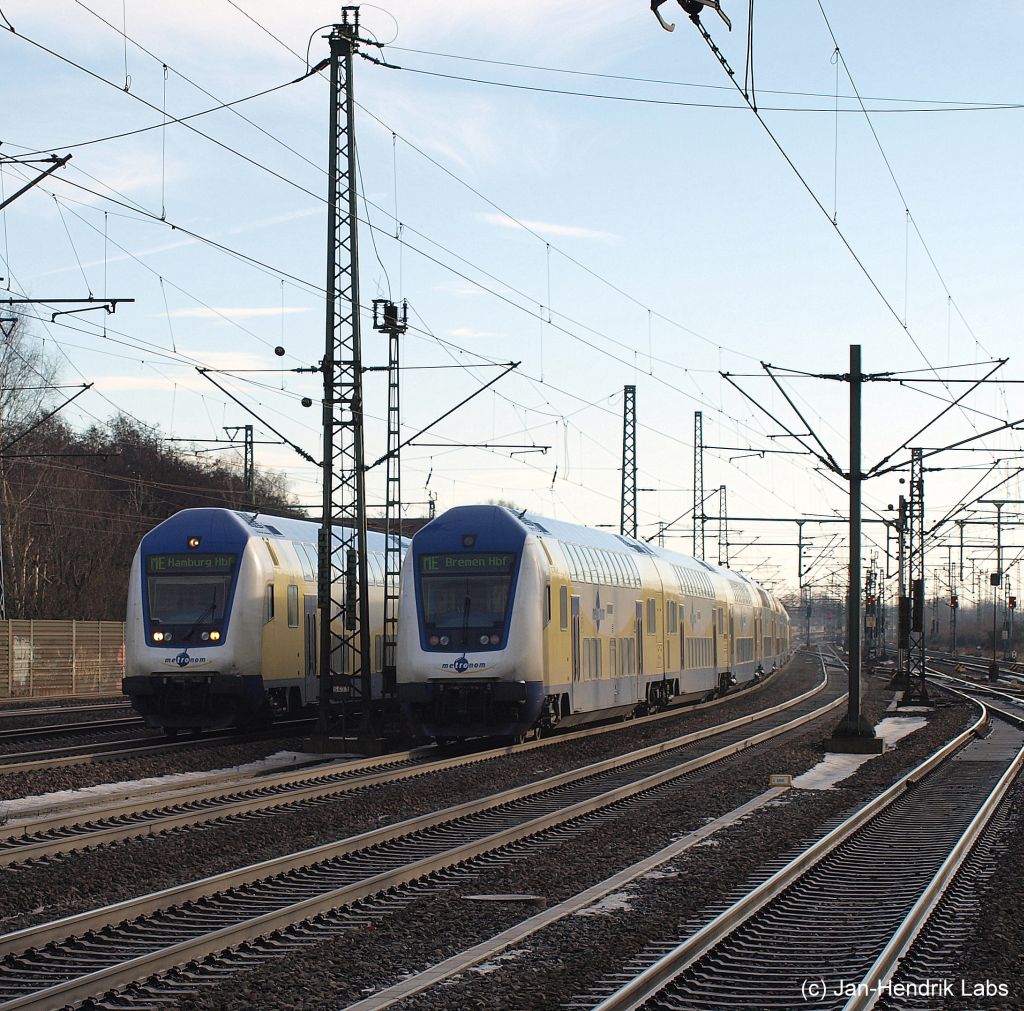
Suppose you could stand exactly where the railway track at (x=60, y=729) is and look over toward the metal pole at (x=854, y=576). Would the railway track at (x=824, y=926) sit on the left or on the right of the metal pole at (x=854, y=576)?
right

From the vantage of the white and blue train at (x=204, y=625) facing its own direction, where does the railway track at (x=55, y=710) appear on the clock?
The railway track is roughly at 4 o'clock from the white and blue train.

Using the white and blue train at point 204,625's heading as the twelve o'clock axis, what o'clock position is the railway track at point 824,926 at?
The railway track is roughly at 10 o'clock from the white and blue train.

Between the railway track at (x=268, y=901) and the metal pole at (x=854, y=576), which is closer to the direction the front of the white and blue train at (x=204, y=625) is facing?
the railway track

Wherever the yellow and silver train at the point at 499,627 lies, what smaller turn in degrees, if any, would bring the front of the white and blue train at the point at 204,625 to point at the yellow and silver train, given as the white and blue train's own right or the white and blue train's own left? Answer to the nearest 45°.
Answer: approximately 90° to the white and blue train's own left

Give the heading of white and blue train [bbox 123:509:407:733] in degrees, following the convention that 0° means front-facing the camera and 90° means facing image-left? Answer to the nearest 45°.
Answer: approximately 45°

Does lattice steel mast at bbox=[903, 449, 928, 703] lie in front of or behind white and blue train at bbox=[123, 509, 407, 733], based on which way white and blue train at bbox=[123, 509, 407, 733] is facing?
behind

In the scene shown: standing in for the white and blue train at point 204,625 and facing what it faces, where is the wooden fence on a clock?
The wooden fence is roughly at 4 o'clock from the white and blue train.

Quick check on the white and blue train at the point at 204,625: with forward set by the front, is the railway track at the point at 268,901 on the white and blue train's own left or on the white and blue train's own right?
on the white and blue train's own left

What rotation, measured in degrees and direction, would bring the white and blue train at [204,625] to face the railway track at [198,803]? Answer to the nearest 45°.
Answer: approximately 45° to its left

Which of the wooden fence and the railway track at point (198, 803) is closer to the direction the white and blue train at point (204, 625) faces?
the railway track
